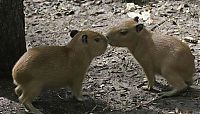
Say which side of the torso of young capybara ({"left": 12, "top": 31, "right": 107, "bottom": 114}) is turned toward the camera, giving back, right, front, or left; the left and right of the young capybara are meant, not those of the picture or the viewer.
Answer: right

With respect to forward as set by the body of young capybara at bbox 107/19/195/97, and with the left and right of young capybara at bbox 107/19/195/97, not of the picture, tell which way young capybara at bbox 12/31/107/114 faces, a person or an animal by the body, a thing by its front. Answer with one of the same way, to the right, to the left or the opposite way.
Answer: the opposite way

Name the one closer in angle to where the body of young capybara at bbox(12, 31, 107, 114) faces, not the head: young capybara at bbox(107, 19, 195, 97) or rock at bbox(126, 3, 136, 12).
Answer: the young capybara

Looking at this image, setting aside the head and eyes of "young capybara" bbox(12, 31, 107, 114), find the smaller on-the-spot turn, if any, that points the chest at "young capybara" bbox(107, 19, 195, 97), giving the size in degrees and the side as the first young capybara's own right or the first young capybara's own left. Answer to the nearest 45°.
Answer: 0° — it already faces it

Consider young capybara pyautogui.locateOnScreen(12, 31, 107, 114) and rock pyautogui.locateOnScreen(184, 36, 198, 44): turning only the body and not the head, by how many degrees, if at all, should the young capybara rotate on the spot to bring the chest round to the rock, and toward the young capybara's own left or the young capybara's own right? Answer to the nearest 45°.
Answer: approximately 45° to the young capybara's own left

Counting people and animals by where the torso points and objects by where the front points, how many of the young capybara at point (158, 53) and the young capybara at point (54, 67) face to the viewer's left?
1

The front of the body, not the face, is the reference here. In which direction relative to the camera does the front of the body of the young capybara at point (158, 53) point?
to the viewer's left

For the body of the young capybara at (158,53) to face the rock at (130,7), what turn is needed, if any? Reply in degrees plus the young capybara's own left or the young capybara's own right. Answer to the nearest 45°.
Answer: approximately 90° to the young capybara's own right
